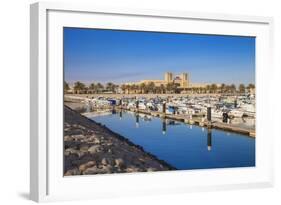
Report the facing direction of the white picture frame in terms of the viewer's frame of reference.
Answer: facing the viewer and to the right of the viewer
